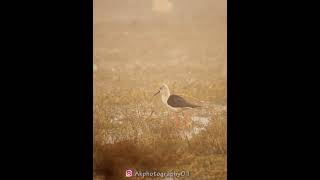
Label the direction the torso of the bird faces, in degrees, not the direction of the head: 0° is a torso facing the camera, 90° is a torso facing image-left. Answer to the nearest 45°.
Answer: approximately 90°
